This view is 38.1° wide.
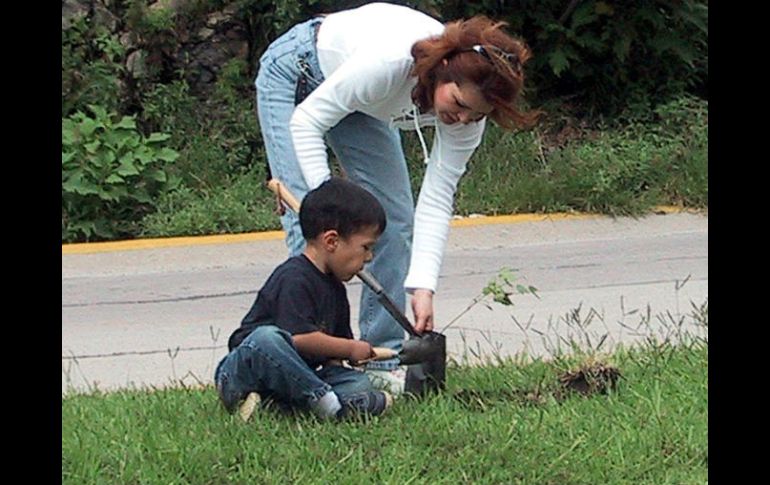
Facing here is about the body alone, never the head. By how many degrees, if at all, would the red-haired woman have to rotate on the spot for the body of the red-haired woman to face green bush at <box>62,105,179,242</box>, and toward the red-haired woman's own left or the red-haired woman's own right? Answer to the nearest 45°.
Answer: approximately 180°

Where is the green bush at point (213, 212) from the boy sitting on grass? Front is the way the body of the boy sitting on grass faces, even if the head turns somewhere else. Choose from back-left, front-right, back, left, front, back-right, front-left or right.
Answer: left

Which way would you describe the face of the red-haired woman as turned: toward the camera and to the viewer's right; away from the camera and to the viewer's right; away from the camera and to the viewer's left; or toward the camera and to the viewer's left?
toward the camera and to the viewer's right

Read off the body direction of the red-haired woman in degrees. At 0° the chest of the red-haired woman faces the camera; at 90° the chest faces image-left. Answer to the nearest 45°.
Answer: approximately 315°

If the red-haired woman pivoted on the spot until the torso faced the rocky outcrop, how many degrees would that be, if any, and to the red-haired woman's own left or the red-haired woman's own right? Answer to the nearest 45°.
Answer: approximately 135° to the red-haired woman's own left

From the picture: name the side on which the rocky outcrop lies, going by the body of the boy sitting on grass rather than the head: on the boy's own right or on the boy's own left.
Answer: on the boy's own left

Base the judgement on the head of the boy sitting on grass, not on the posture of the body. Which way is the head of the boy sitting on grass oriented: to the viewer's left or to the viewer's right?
to the viewer's right

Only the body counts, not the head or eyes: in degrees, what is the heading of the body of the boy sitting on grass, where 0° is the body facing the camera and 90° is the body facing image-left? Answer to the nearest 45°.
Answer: approximately 270°
